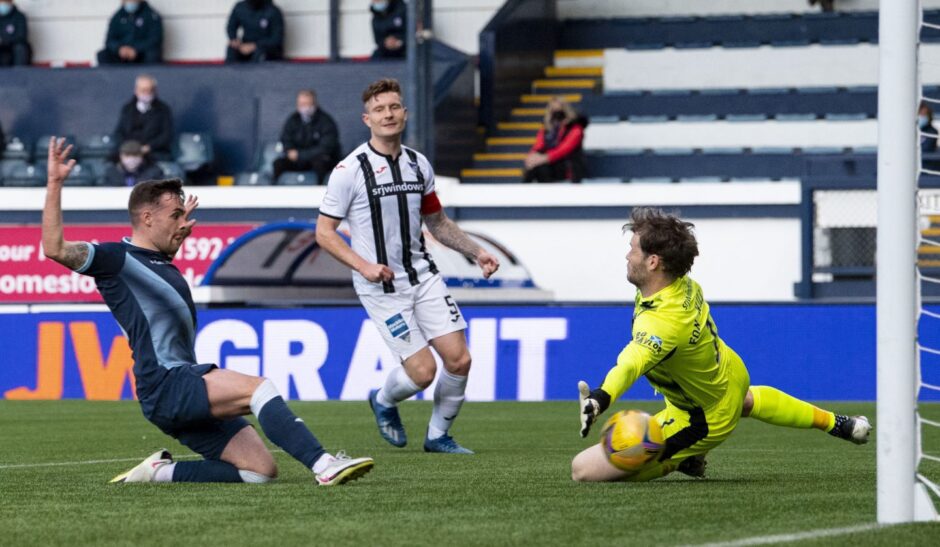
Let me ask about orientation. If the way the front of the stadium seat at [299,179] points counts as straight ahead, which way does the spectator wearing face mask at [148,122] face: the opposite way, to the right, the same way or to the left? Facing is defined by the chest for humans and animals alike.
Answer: the same way

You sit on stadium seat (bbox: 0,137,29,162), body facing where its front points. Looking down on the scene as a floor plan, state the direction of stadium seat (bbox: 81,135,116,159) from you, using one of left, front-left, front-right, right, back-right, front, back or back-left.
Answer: front-left

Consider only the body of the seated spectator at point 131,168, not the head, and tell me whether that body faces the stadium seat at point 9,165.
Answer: no

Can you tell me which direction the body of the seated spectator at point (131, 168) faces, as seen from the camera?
toward the camera

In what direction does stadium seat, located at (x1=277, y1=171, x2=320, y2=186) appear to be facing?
toward the camera

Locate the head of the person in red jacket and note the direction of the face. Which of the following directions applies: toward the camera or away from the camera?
toward the camera

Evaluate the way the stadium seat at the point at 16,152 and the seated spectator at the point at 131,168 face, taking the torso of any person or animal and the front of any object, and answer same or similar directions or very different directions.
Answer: same or similar directions

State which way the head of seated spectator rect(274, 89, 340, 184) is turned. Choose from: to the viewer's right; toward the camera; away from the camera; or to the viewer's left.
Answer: toward the camera

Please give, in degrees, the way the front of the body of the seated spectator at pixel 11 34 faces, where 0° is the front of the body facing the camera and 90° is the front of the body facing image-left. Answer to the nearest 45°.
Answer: approximately 0°

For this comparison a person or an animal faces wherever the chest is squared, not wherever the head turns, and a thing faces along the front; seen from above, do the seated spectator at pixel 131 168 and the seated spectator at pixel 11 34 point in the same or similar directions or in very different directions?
same or similar directions

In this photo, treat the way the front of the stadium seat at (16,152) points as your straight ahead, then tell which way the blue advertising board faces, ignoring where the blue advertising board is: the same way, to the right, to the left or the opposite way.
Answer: the same way

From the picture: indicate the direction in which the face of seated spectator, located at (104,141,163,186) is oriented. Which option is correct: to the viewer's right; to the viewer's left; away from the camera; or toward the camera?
toward the camera

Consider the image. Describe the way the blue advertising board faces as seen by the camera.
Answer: facing the viewer

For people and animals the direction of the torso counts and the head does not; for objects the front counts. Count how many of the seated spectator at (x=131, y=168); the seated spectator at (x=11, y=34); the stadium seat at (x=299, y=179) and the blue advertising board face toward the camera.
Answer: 4

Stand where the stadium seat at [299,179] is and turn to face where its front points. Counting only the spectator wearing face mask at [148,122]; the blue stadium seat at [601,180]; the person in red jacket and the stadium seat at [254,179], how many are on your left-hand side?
2
